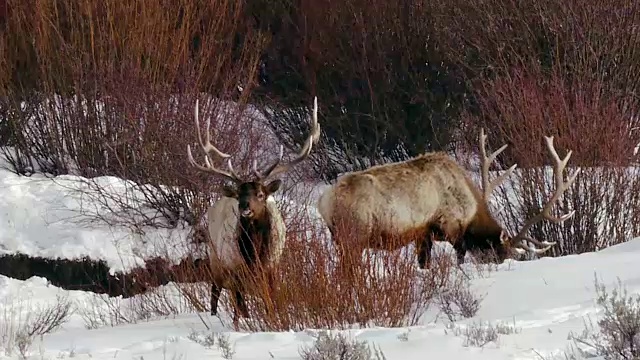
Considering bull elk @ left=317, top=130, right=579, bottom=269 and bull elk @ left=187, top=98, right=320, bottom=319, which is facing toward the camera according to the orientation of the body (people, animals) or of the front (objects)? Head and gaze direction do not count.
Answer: bull elk @ left=187, top=98, right=320, bottom=319

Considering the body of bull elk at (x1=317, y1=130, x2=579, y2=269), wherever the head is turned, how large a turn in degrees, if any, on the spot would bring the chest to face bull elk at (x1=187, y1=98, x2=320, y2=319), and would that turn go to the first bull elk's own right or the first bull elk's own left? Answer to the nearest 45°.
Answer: approximately 135° to the first bull elk's own right

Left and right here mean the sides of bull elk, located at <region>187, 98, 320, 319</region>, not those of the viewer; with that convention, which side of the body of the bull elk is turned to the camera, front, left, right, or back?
front

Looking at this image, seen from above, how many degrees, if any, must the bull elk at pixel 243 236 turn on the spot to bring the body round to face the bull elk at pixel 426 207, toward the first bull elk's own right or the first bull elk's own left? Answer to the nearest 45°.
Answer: approximately 135° to the first bull elk's own left

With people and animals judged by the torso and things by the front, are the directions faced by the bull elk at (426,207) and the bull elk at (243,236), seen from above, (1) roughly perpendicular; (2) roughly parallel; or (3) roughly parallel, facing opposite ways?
roughly perpendicular

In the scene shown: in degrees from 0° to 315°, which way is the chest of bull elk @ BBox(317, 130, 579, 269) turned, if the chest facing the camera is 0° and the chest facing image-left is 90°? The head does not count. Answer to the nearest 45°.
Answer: approximately 270°

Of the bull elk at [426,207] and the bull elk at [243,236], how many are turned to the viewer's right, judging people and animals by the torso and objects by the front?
1
